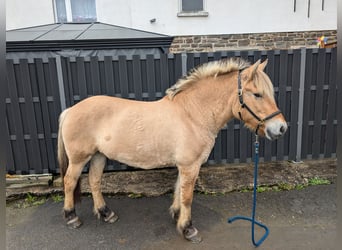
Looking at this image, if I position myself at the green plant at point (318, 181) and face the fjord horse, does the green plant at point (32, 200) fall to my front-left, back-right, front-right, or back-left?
front-right

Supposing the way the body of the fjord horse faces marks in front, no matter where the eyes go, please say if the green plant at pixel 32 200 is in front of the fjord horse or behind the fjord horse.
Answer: behind

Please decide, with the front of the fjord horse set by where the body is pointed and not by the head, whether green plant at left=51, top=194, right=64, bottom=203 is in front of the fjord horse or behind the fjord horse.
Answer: behind

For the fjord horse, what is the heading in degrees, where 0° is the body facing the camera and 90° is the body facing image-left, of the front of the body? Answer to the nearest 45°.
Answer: approximately 270°

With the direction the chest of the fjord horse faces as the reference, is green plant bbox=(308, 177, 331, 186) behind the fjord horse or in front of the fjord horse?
in front

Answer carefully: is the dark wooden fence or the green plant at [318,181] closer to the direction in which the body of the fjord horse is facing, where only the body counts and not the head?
the green plant

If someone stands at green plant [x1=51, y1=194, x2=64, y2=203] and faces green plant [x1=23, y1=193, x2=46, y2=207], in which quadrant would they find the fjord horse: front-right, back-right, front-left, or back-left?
back-left
